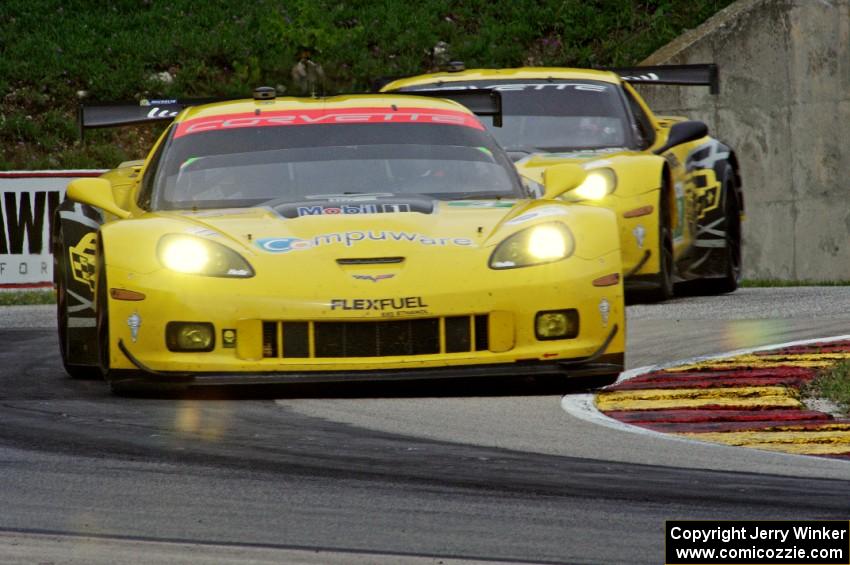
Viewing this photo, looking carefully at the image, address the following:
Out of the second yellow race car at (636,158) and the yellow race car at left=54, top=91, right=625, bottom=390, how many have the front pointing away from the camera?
0

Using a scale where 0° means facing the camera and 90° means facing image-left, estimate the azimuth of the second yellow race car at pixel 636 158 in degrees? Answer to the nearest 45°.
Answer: approximately 45°

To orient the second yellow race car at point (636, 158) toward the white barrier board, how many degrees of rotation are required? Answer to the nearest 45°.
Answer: approximately 90° to its right

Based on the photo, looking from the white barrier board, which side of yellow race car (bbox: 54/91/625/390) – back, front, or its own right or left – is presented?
back

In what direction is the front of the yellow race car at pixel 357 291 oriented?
toward the camera

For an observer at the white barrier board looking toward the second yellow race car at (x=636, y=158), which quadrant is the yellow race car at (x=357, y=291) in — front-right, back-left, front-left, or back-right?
front-right

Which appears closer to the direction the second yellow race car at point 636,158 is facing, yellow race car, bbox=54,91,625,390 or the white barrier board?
the yellow race car

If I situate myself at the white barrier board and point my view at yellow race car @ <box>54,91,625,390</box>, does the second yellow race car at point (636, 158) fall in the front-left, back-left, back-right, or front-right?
front-left
